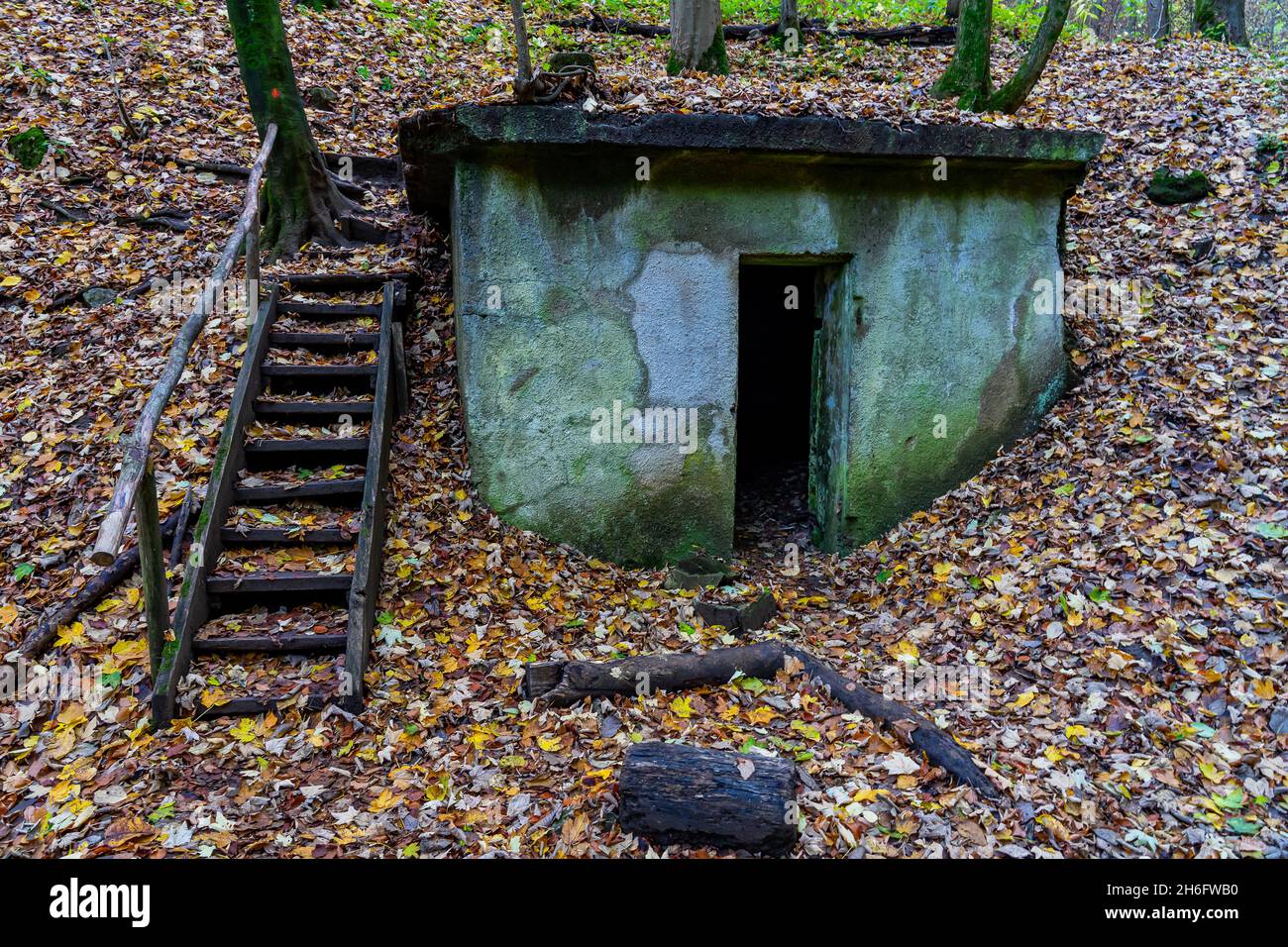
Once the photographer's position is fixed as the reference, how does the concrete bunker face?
facing the viewer

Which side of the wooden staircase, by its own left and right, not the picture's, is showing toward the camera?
front

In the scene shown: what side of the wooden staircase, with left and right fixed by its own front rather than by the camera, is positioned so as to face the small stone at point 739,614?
left

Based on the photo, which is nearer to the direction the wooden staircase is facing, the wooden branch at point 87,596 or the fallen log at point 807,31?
the wooden branch

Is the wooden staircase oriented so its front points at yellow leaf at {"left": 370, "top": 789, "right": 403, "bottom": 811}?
yes

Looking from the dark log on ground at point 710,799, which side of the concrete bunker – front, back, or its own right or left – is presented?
front

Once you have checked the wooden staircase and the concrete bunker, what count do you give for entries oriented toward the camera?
2
